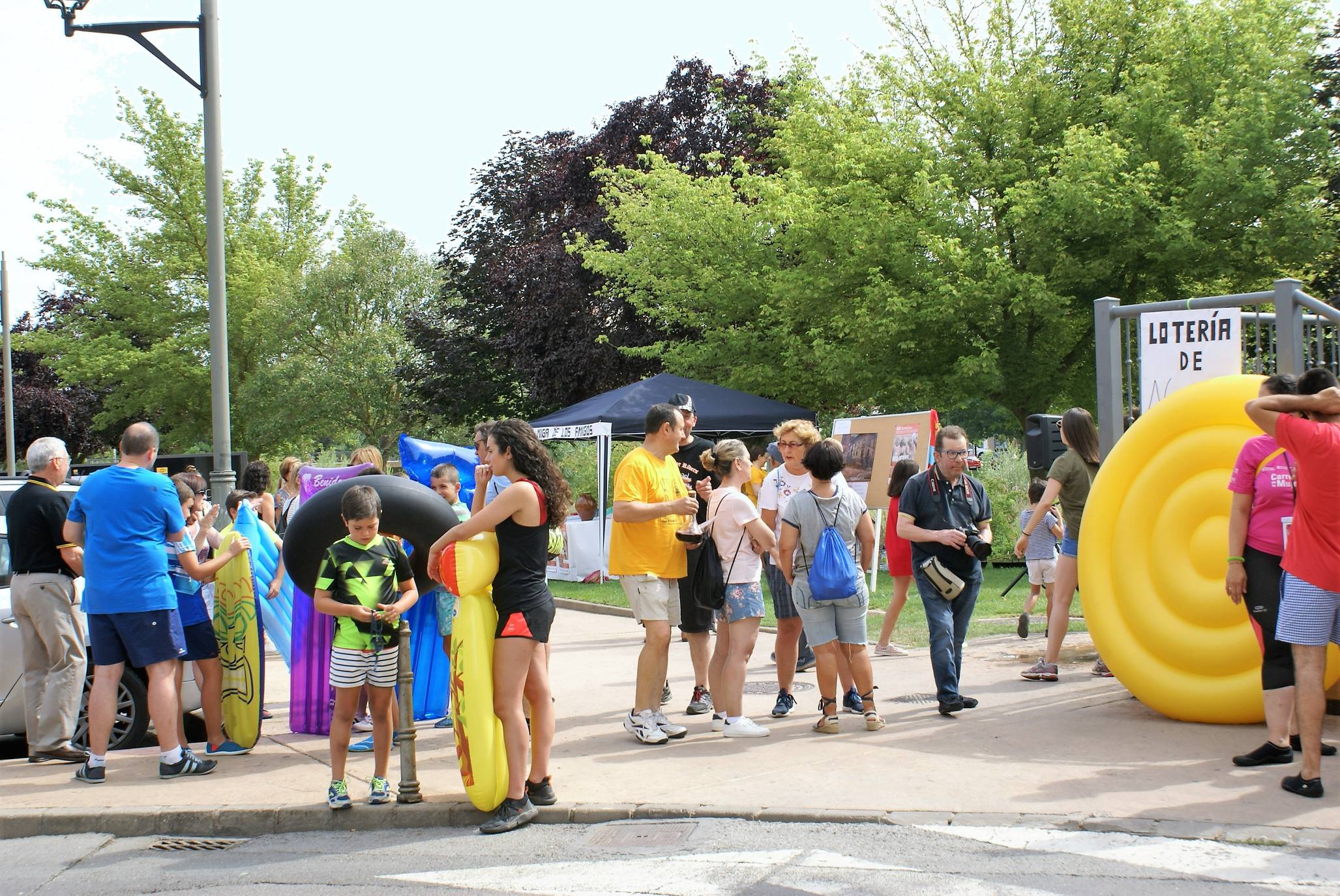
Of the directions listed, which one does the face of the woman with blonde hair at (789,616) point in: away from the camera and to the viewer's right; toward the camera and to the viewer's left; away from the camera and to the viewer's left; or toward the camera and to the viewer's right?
toward the camera and to the viewer's left

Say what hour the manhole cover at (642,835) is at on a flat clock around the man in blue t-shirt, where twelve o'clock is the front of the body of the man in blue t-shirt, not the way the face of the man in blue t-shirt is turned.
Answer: The manhole cover is roughly at 3 o'clock from the man in blue t-shirt.

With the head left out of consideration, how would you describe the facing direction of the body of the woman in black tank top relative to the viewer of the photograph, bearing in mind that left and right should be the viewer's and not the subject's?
facing to the left of the viewer

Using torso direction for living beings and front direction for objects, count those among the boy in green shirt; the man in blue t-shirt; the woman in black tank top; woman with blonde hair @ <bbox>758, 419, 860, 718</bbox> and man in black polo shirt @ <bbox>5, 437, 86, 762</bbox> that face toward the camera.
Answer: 2

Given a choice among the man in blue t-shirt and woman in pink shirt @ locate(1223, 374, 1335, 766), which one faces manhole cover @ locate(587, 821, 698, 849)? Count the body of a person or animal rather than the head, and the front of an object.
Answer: the woman in pink shirt

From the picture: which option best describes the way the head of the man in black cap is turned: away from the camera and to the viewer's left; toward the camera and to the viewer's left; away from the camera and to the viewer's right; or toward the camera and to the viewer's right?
toward the camera and to the viewer's left

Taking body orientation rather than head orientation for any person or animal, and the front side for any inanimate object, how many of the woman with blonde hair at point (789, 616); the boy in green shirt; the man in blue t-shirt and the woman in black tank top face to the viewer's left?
1

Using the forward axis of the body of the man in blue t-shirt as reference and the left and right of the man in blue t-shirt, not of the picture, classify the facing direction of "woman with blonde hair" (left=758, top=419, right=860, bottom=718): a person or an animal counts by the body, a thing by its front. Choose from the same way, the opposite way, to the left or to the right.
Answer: the opposite way

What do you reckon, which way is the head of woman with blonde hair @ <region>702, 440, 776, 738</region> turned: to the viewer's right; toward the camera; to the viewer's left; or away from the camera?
to the viewer's right

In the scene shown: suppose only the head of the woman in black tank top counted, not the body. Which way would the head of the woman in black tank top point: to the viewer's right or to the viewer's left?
to the viewer's left

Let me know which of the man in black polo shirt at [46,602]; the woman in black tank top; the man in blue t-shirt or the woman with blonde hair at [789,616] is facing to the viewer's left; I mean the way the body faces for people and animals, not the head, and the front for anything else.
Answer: the woman in black tank top

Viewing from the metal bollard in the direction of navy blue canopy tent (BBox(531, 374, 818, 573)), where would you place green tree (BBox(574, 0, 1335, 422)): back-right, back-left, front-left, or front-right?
front-right

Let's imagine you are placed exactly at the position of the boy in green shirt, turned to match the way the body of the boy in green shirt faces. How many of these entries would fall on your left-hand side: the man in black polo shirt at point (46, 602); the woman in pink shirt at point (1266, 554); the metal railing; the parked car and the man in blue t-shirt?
2

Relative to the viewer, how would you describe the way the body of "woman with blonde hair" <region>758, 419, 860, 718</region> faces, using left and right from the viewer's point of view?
facing the viewer

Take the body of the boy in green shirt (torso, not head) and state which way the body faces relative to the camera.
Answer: toward the camera

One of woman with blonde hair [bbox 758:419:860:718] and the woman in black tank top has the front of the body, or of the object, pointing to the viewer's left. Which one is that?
the woman in black tank top
